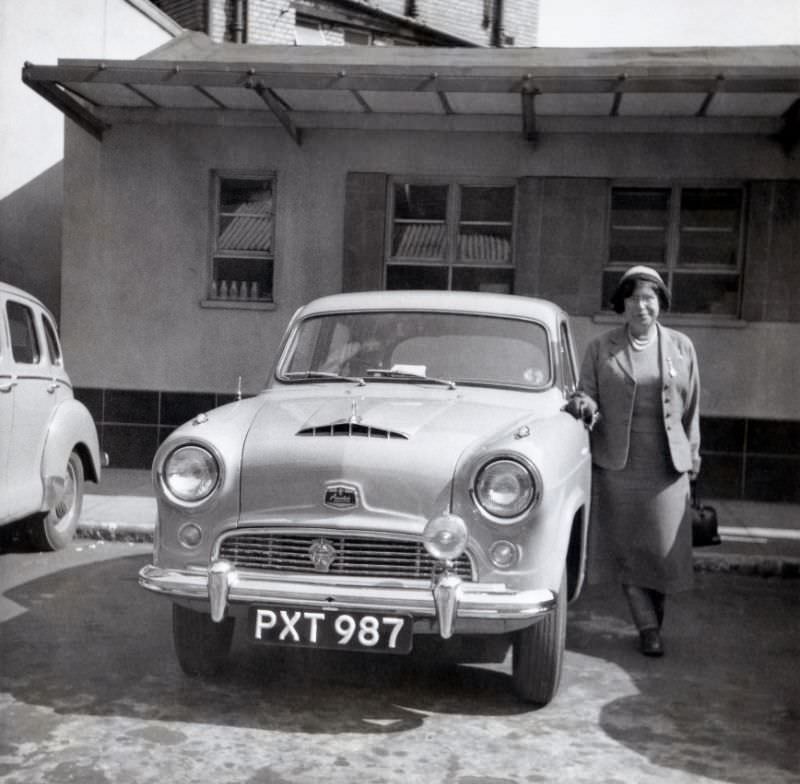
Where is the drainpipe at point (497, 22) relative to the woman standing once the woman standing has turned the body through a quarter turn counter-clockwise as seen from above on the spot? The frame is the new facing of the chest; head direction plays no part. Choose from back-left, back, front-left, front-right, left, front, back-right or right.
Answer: left

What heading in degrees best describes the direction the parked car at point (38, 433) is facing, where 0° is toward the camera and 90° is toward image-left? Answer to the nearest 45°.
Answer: approximately 45°

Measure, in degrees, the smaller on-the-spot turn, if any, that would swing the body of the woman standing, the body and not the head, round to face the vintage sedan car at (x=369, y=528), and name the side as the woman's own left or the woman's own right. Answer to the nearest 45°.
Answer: approximately 45° to the woman's own right

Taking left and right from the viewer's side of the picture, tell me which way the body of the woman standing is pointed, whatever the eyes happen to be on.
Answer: facing the viewer

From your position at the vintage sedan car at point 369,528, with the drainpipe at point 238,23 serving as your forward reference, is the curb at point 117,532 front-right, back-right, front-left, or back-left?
front-left

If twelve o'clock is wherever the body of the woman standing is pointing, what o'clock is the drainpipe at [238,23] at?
The drainpipe is roughly at 5 o'clock from the woman standing.

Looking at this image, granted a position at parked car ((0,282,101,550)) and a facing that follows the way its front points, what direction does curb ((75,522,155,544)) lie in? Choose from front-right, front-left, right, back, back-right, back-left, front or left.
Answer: back

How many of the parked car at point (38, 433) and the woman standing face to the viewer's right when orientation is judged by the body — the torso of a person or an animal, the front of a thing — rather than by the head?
0
